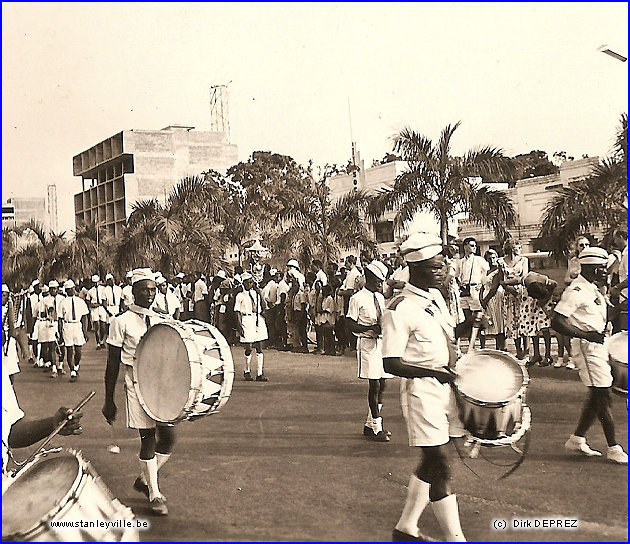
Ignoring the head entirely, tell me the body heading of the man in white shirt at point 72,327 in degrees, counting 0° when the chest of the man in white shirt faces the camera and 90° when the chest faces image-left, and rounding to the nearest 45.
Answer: approximately 0°

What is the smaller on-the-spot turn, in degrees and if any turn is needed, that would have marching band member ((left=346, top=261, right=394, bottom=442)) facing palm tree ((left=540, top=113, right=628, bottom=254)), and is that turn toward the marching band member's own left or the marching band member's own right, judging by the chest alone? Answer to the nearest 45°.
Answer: approximately 90° to the marching band member's own left

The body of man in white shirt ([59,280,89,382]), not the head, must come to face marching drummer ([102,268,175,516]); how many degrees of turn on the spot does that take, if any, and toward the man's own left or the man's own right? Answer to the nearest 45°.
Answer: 0° — they already face them

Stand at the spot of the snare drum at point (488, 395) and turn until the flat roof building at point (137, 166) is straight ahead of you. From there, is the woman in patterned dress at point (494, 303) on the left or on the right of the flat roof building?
right

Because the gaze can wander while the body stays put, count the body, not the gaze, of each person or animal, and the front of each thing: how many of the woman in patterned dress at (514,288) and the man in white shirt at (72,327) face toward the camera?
2
